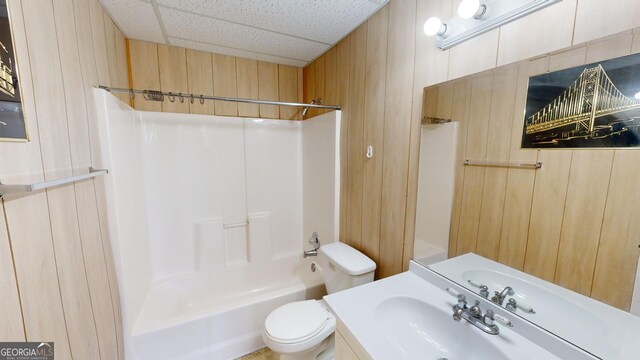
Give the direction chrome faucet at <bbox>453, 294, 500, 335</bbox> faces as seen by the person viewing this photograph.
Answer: facing the viewer and to the left of the viewer

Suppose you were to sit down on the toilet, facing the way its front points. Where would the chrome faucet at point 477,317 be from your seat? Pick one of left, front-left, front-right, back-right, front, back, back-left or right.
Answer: left

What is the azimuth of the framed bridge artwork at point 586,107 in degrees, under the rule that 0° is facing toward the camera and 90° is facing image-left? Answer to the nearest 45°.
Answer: approximately 45°

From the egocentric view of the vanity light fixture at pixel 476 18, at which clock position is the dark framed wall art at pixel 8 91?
The dark framed wall art is roughly at 12 o'clock from the vanity light fixture.
